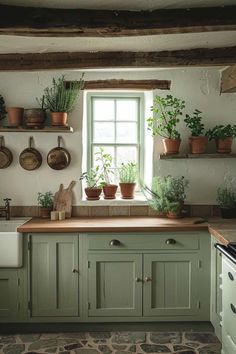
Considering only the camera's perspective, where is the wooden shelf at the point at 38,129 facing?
facing the viewer

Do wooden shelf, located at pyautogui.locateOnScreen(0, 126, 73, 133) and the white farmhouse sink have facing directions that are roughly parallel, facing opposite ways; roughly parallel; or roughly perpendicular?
roughly parallel

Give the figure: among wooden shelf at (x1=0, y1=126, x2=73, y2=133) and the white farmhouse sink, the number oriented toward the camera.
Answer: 2

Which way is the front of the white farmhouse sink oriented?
toward the camera

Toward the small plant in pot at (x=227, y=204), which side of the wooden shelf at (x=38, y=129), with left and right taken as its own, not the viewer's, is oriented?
left

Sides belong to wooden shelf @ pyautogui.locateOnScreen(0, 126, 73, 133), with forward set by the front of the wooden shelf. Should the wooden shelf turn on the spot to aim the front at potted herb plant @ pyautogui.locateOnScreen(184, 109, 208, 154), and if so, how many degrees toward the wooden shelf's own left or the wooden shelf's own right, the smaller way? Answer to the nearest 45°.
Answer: approximately 90° to the wooden shelf's own left

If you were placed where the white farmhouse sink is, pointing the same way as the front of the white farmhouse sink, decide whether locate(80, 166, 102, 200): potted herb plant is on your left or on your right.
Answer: on your left

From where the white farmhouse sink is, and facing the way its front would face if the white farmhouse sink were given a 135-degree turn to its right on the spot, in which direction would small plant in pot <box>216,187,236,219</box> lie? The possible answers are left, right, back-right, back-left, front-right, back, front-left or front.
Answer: back-right

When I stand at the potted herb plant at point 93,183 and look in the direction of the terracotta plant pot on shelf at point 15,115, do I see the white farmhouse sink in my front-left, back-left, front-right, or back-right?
front-left
